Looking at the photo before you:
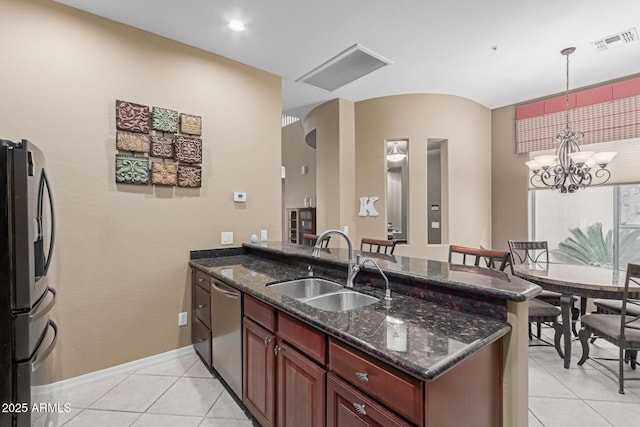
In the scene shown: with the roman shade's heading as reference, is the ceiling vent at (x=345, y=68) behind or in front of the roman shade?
in front

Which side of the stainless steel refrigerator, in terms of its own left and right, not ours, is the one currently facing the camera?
right

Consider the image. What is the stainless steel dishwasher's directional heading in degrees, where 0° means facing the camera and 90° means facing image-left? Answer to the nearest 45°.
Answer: approximately 45°

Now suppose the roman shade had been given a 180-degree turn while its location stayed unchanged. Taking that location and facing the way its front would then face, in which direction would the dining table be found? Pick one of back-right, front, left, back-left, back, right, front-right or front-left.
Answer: back-right

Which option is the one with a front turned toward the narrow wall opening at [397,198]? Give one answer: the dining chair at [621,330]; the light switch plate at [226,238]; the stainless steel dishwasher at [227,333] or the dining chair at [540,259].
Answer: the dining chair at [621,330]

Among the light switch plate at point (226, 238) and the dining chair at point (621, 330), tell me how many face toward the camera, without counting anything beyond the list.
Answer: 1

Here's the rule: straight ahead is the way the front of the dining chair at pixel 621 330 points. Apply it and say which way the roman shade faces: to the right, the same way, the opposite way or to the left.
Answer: to the left

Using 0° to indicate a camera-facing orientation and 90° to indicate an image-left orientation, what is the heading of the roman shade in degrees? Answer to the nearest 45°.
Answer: approximately 45°

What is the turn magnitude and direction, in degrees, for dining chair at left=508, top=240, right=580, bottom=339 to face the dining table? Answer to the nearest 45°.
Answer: approximately 45° to its right
